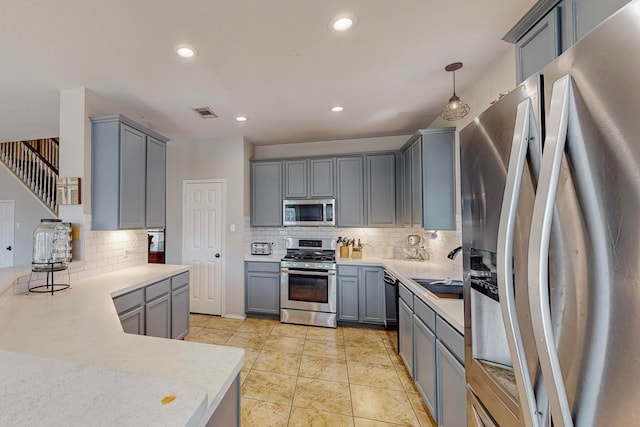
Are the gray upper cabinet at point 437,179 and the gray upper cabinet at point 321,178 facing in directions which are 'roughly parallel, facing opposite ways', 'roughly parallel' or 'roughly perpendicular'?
roughly perpendicular

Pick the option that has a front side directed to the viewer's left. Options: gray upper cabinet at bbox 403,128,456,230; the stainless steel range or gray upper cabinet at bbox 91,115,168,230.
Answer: gray upper cabinet at bbox 403,128,456,230

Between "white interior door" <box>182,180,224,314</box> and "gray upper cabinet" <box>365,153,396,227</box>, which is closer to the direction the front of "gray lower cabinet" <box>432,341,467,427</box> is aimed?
the white interior door

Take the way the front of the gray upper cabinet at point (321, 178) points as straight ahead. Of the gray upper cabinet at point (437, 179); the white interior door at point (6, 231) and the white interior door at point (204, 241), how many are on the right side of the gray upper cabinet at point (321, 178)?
2

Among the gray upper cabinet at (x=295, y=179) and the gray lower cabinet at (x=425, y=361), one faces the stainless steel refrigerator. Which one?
the gray upper cabinet

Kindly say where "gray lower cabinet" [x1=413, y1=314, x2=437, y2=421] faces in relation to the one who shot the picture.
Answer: facing to the left of the viewer

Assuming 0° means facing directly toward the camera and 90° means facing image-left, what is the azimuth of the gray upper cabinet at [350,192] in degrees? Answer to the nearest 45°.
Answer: approximately 0°

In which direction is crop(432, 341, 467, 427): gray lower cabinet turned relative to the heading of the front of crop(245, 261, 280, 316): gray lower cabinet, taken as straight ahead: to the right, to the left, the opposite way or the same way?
to the right
